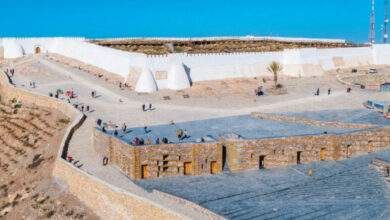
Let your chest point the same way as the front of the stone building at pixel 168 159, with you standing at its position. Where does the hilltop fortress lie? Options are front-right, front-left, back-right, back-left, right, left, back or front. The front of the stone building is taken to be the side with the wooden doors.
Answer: back

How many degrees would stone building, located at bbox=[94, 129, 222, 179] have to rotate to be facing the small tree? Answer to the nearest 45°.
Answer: approximately 135° to its left

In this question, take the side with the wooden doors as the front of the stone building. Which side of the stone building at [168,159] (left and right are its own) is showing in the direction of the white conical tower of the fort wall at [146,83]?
back

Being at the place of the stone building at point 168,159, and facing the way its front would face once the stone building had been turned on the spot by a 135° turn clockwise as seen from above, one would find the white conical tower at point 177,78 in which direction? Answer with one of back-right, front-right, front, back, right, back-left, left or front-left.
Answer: front-right

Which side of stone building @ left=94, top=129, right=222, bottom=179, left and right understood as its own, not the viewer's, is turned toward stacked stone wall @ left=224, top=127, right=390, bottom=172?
left

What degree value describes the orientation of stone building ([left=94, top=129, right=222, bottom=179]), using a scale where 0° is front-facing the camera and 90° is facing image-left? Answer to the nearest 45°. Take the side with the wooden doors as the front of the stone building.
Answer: approximately 0°
